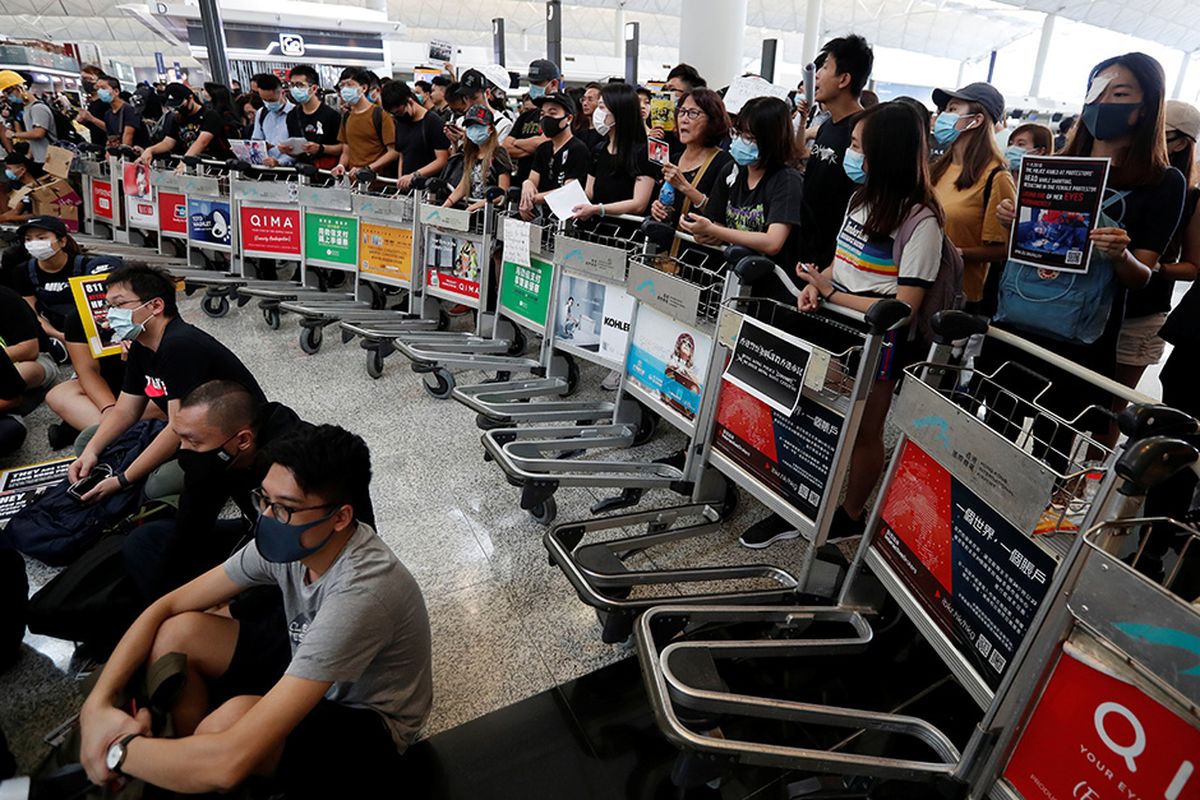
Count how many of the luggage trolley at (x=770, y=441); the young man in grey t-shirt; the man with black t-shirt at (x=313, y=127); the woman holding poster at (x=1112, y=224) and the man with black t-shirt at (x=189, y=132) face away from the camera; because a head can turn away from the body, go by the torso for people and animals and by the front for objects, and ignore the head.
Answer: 0

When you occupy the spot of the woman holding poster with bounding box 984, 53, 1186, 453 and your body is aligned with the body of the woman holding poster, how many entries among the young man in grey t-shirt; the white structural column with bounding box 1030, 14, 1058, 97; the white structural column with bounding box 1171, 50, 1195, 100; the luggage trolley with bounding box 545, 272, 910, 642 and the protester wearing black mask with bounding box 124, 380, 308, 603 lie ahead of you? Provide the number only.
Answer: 3

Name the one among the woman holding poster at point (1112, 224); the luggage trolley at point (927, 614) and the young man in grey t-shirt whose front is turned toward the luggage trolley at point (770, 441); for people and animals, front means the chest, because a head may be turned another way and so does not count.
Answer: the woman holding poster

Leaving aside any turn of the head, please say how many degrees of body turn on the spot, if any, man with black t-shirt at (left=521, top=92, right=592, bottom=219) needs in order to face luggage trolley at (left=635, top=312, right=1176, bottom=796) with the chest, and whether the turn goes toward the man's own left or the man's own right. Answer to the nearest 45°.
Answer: approximately 45° to the man's own left

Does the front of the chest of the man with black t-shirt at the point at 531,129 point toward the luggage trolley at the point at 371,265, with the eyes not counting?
yes

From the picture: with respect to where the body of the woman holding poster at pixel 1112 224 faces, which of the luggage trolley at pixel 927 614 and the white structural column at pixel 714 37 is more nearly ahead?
the luggage trolley

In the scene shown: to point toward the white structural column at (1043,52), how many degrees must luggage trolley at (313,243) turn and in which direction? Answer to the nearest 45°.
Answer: approximately 180°

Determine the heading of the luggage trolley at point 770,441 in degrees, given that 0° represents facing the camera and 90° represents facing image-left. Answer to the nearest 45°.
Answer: approximately 45°

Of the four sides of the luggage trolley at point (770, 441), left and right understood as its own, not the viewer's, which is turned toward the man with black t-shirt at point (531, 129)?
right

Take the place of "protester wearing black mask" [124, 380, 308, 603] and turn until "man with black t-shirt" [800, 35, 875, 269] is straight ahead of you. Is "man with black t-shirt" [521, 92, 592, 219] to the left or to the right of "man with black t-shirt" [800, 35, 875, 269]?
left

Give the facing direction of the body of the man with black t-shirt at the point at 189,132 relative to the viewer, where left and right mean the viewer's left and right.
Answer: facing the viewer and to the left of the viewer

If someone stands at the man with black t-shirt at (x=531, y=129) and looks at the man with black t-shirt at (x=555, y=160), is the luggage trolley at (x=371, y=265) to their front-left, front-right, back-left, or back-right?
front-right
